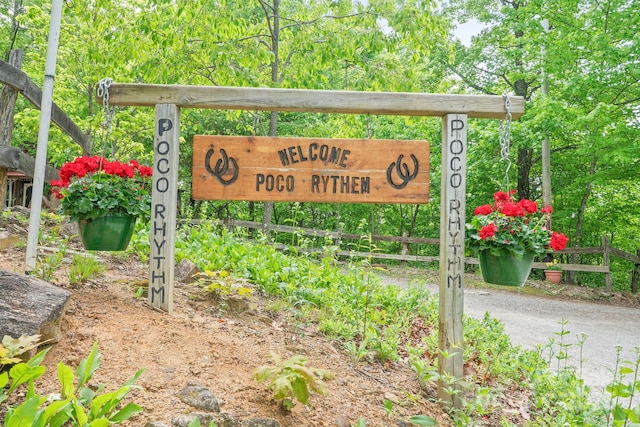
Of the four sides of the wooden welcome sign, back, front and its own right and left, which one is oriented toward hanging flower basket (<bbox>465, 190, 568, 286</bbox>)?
left

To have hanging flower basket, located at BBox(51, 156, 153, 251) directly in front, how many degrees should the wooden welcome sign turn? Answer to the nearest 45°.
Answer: approximately 90° to its right

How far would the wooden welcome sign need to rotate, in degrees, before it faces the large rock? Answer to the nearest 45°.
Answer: approximately 45° to its right

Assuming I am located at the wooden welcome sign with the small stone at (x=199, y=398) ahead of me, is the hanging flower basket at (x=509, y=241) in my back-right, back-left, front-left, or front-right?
back-left

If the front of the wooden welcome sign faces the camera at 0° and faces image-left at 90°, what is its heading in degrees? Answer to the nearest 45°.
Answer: approximately 0°

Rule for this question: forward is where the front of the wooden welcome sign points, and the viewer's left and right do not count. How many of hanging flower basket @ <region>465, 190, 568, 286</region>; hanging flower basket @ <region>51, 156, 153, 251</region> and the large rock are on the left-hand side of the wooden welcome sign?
1
